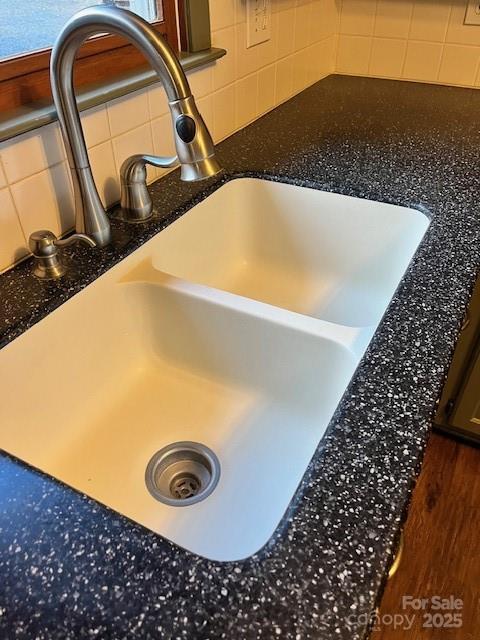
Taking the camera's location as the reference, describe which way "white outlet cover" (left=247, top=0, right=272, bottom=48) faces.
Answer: facing the viewer and to the right of the viewer

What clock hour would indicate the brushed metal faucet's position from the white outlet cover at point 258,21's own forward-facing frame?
The brushed metal faucet is roughly at 2 o'clock from the white outlet cover.

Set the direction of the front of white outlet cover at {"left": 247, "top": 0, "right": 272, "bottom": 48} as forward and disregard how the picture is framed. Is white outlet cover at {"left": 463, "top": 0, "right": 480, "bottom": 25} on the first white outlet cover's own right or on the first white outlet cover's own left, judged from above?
on the first white outlet cover's own left

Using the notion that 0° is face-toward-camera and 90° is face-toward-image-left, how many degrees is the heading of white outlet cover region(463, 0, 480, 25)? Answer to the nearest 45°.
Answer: approximately 0°

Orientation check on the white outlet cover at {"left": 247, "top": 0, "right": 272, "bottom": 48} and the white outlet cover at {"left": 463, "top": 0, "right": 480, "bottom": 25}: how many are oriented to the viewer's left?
0

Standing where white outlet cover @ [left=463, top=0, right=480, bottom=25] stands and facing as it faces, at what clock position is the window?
The window is roughly at 1 o'clock from the white outlet cover.

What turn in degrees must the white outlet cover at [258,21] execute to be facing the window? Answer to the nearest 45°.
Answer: approximately 90° to its right

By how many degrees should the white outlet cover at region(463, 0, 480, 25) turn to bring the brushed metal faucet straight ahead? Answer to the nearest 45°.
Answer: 0° — it already faces it
